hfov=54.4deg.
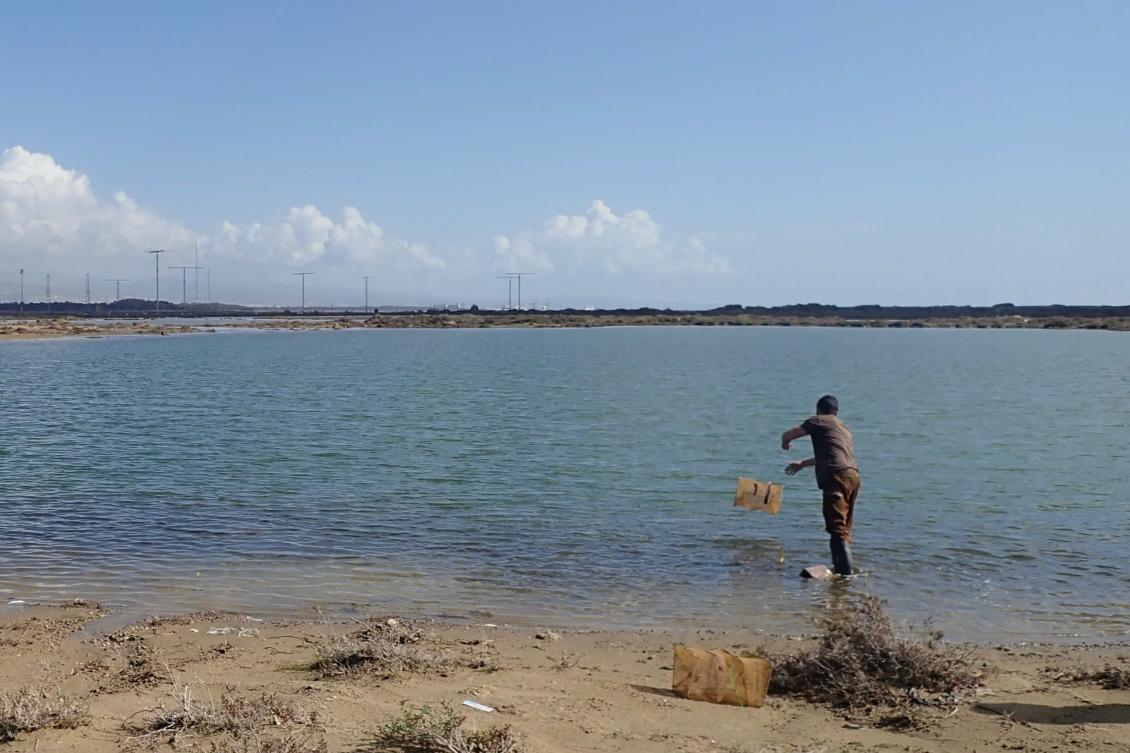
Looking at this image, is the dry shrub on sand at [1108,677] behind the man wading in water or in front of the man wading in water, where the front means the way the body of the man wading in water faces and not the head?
behind

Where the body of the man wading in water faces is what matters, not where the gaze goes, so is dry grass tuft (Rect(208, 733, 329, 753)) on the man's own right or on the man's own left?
on the man's own left

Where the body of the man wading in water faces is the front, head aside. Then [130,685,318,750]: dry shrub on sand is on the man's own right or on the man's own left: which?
on the man's own left

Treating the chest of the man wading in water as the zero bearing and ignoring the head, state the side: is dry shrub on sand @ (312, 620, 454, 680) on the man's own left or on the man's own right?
on the man's own left

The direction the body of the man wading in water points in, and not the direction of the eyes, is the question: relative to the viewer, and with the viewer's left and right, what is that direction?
facing away from the viewer and to the left of the viewer

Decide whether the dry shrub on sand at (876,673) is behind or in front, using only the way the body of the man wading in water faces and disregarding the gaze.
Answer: behind

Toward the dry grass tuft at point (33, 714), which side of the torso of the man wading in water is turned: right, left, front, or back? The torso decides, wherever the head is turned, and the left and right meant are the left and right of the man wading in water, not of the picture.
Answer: left

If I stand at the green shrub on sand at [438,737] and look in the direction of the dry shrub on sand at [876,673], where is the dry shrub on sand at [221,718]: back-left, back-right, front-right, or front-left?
back-left
